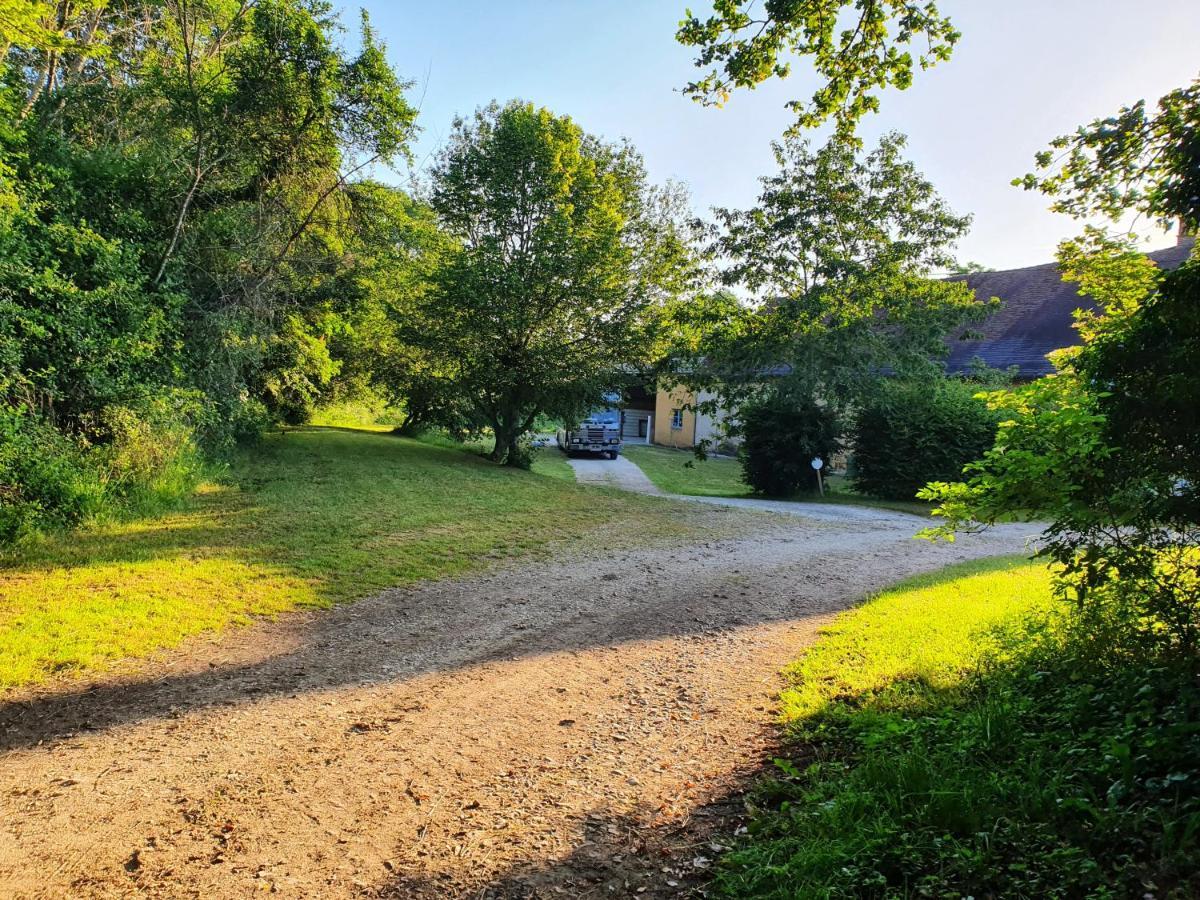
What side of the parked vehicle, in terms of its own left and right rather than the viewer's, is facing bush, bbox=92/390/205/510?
front

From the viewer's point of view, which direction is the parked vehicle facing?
toward the camera

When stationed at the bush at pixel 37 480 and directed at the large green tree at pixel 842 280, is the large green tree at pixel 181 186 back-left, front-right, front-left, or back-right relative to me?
front-left

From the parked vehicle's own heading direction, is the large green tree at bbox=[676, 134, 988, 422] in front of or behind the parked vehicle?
in front

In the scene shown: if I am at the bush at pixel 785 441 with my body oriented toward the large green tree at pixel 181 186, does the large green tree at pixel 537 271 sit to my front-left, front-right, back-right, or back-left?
front-right

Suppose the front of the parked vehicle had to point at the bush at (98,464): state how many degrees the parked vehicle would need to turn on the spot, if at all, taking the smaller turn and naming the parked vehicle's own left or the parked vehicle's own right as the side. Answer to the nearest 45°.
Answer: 0° — it already faces it

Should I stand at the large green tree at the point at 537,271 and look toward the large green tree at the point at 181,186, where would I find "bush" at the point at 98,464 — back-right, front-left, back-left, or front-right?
front-left
